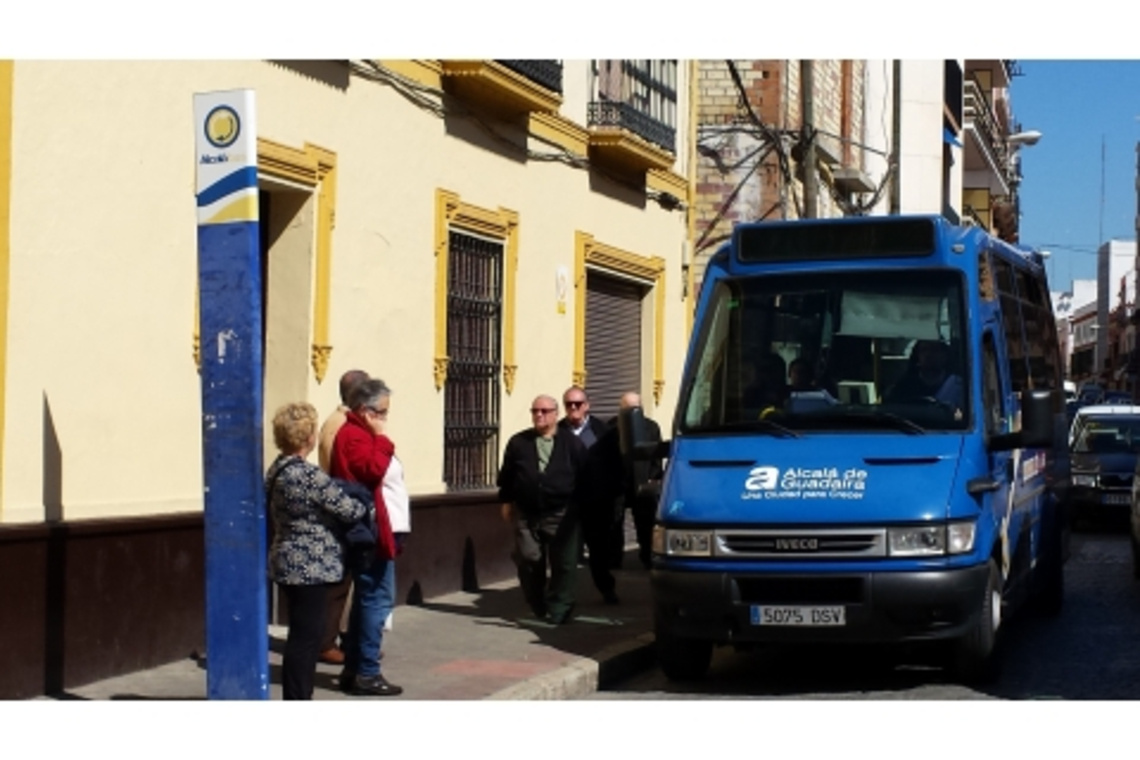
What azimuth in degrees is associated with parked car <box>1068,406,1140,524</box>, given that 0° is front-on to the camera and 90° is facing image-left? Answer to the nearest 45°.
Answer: approximately 0°

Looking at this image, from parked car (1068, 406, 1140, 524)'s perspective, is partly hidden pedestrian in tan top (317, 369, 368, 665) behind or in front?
in front

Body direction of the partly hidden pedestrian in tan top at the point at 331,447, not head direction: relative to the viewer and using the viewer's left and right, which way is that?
facing to the right of the viewer

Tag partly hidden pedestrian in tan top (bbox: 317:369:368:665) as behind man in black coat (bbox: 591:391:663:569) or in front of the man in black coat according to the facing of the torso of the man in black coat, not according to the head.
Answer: in front

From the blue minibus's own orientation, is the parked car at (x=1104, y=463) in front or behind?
behind

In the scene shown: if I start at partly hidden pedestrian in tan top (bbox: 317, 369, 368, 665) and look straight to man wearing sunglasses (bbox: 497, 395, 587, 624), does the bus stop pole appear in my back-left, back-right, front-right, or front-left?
back-right

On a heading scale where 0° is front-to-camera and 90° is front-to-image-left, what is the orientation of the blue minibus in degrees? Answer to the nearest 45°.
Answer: approximately 0°

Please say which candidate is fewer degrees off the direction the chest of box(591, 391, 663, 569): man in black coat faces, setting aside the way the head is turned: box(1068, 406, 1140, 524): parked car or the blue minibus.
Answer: the blue minibus
